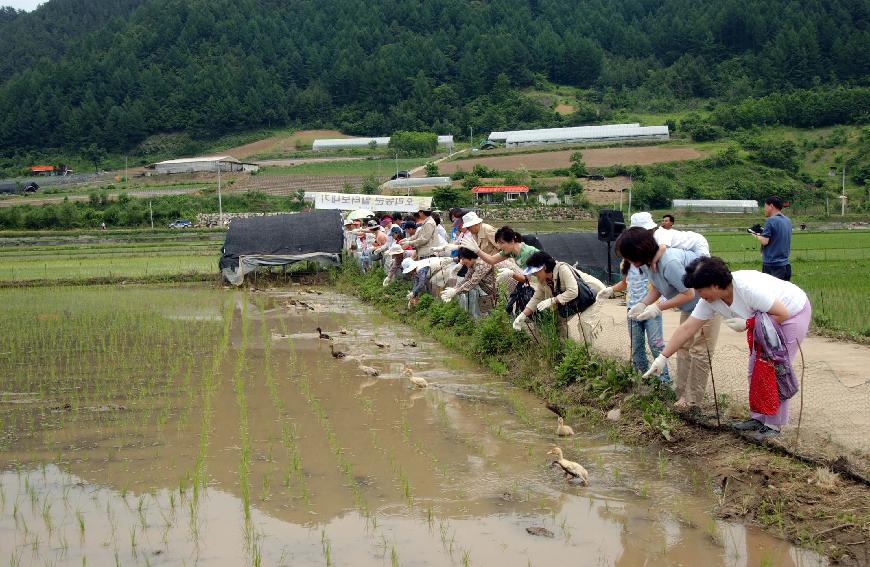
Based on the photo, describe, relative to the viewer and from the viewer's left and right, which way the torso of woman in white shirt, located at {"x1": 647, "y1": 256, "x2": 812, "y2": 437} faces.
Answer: facing to the left of the viewer

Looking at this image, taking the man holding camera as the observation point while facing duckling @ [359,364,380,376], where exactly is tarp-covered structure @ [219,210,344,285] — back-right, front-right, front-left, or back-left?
front-right

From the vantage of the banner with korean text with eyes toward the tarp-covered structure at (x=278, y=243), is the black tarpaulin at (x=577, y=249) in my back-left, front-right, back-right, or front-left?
front-left

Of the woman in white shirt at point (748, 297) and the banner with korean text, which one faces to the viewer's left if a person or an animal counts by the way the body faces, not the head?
the woman in white shirt

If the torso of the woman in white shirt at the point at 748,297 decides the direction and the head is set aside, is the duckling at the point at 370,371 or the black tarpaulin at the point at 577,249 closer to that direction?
the duckling

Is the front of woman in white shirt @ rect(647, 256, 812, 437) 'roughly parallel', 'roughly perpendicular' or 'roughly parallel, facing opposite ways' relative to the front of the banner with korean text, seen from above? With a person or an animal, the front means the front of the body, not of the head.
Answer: roughly perpendicular

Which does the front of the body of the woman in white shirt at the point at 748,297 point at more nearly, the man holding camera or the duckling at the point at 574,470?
the duckling

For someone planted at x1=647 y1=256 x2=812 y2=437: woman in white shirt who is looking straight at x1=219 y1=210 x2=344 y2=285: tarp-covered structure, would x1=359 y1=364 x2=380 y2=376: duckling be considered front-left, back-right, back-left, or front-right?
front-left

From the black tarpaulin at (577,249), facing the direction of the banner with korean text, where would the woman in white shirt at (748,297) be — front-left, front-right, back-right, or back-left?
back-left
